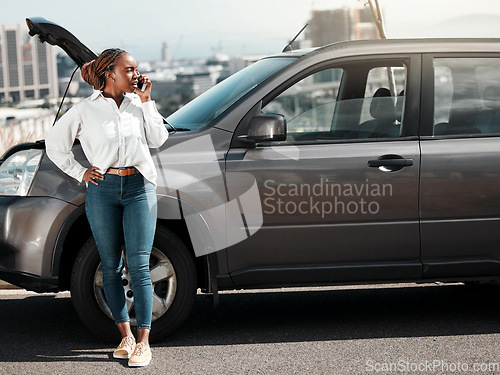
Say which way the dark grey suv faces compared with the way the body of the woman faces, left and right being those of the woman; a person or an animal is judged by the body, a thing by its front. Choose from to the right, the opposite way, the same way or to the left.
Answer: to the right

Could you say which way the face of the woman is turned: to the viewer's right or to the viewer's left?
to the viewer's right

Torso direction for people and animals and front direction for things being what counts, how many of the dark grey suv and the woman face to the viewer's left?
1

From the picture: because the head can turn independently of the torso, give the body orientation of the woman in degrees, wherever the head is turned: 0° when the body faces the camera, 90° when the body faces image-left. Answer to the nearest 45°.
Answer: approximately 0°

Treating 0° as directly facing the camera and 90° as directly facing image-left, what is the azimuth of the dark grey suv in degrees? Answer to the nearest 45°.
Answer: approximately 90°

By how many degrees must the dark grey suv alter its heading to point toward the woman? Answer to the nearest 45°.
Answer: approximately 45° to its left
